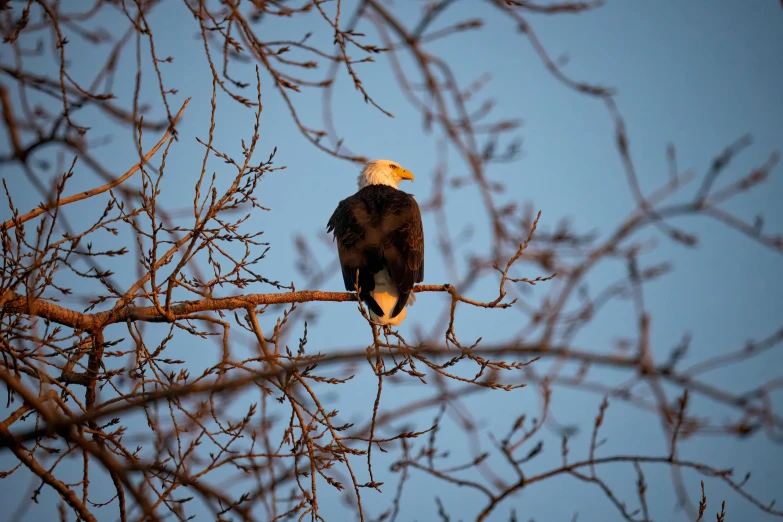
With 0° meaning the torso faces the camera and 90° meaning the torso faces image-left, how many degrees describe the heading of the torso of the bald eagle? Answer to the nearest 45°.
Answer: approximately 180°
